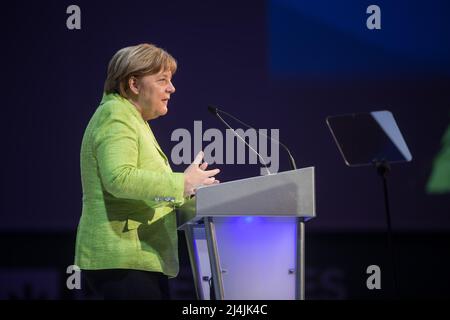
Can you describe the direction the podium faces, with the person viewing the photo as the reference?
facing to the right of the viewer

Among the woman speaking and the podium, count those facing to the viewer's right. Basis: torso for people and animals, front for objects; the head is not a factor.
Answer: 2

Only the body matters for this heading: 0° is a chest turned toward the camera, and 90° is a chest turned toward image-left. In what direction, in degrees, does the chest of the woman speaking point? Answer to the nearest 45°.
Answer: approximately 270°
